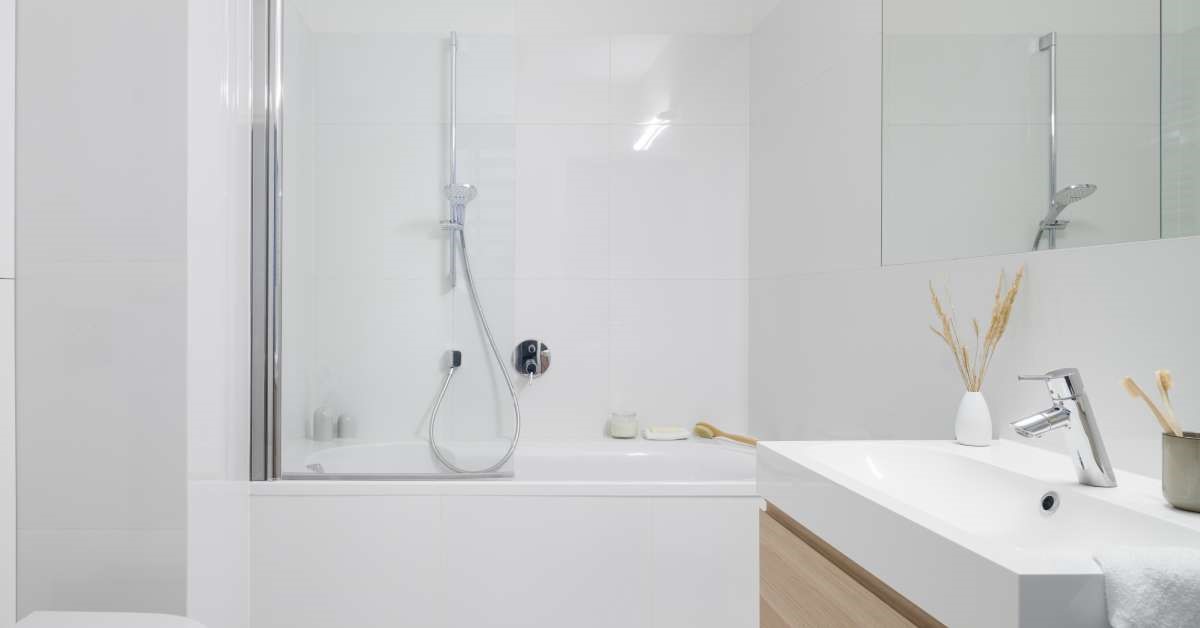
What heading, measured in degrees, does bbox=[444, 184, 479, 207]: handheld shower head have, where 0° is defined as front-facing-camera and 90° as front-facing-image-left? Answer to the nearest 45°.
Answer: approximately 0°

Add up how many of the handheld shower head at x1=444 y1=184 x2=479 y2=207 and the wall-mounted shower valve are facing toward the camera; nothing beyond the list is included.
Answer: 2

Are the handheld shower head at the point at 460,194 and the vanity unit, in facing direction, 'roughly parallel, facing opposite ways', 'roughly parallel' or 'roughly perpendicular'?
roughly perpendicular

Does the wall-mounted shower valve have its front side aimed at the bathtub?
yes

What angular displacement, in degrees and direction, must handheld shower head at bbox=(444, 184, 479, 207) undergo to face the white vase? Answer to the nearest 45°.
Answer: approximately 45° to its left

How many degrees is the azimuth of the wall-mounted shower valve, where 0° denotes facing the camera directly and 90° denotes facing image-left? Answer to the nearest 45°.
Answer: approximately 0°

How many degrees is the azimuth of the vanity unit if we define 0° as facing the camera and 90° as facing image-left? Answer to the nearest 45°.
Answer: approximately 45°

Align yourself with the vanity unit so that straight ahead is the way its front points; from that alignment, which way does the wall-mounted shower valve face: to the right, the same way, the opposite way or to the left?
to the left
